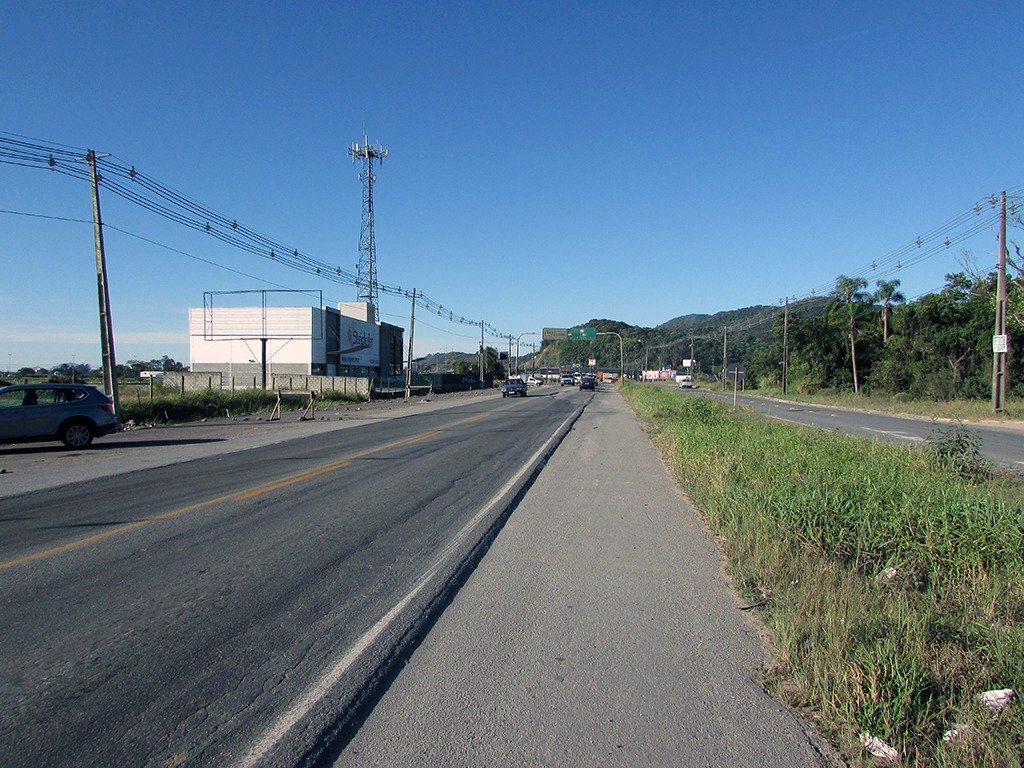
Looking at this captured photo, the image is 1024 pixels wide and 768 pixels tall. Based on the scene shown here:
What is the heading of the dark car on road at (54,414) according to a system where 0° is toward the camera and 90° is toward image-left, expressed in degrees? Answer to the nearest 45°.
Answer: approximately 90°

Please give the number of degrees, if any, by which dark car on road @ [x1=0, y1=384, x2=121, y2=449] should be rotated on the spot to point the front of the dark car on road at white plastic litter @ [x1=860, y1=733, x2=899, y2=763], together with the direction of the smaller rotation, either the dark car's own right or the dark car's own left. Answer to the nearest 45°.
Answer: approximately 90° to the dark car's own left

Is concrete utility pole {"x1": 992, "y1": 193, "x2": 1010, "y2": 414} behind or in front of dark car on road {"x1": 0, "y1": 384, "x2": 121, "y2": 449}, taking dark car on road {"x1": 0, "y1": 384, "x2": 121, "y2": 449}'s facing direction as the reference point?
behind

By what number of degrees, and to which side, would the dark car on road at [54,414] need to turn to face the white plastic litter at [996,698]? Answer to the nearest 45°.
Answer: approximately 90° to its left
